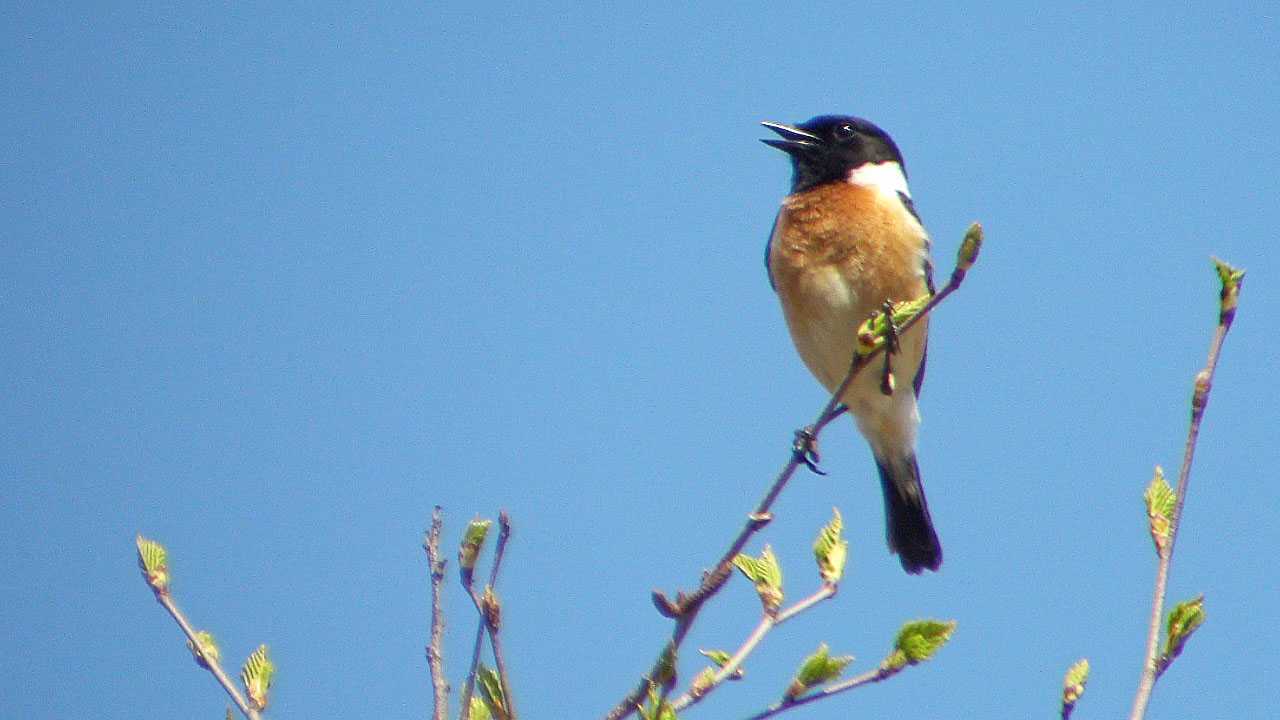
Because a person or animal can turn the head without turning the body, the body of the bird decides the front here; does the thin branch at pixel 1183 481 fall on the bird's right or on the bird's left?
on the bird's left

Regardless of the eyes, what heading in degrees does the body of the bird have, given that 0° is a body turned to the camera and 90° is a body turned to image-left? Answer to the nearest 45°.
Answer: approximately 45°
